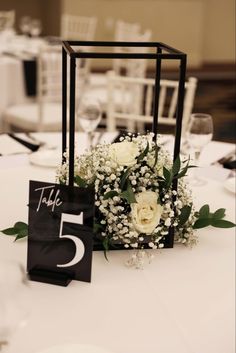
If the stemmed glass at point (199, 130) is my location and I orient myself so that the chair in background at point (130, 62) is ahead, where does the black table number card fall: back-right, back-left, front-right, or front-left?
back-left

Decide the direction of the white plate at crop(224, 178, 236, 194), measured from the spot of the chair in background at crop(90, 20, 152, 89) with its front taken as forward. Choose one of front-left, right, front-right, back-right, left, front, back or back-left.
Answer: front-left

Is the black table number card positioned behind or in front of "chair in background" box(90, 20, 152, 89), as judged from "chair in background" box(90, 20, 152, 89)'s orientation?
in front

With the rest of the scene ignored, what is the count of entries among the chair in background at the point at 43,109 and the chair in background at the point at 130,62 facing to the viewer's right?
0

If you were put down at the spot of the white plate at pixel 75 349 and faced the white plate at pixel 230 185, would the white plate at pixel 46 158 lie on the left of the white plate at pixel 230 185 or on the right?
left

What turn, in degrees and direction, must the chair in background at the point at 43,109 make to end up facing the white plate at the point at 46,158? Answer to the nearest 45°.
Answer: approximately 45° to its left

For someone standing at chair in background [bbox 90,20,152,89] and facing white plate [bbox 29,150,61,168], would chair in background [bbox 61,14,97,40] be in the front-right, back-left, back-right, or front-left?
back-right

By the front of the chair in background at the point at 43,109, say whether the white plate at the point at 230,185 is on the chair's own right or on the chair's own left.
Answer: on the chair's own left

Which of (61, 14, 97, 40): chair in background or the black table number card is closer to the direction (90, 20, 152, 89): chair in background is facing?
the black table number card
